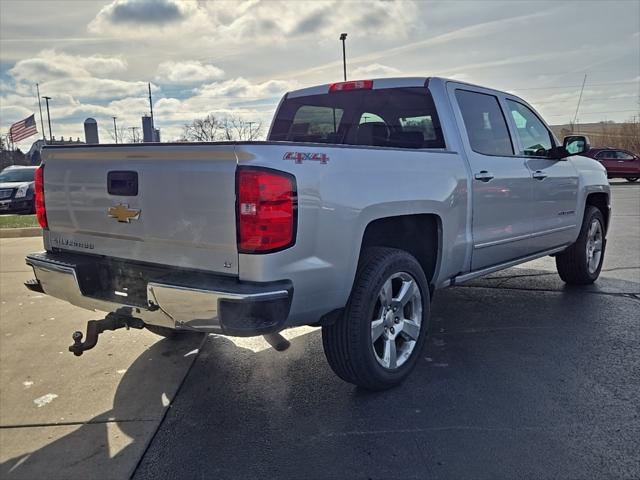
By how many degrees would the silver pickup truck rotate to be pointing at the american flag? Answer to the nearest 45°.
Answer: approximately 90° to its left

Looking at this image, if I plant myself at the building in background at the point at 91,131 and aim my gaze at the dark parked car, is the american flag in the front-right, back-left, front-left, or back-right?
front-right

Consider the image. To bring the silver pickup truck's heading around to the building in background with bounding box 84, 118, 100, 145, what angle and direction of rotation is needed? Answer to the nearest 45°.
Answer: approximately 90° to its left

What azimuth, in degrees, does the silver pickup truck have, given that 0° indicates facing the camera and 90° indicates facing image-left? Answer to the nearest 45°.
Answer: approximately 225°

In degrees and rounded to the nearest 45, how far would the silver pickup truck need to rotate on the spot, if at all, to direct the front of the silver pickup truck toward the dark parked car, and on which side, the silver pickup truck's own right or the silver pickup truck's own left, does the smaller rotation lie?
approximately 90° to the silver pickup truck's own left

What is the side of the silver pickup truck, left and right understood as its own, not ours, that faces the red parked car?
front
